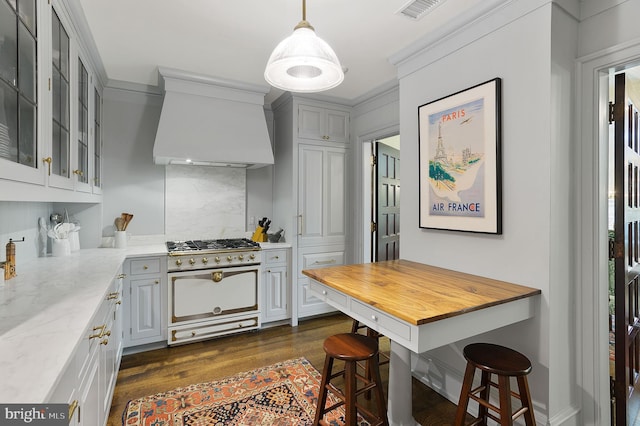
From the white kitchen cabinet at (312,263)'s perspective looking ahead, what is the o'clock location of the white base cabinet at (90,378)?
The white base cabinet is roughly at 2 o'clock from the white kitchen cabinet.

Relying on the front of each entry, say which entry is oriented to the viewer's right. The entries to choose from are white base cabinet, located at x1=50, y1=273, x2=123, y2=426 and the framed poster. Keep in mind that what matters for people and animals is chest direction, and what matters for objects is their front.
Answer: the white base cabinet

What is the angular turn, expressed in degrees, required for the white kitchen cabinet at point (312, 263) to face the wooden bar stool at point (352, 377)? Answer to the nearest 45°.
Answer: approximately 45° to its right

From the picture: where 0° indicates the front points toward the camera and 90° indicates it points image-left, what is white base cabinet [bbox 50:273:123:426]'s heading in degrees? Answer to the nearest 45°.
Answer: approximately 270°

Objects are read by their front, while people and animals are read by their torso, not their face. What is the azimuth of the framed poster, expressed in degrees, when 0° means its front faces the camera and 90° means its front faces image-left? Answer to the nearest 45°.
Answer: approximately 45°

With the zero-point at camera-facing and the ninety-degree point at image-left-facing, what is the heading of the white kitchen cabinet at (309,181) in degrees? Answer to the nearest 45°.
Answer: approximately 315°

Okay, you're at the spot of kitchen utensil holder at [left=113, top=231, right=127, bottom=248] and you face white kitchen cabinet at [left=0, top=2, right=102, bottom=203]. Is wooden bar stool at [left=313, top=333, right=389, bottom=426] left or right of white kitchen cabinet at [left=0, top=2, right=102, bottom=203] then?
left

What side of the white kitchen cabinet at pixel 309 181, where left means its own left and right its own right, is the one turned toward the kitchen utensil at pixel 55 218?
right

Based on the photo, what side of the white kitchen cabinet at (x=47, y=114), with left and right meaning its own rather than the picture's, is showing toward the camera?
right

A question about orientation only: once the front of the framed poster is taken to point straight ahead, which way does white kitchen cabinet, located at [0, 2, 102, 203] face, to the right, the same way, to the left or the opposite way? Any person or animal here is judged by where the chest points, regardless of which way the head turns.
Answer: the opposite way

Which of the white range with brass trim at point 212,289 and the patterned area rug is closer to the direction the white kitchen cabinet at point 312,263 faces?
the patterned area rug

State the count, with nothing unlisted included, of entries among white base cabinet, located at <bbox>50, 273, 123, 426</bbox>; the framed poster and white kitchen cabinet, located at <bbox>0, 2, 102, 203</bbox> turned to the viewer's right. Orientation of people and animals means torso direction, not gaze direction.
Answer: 2
